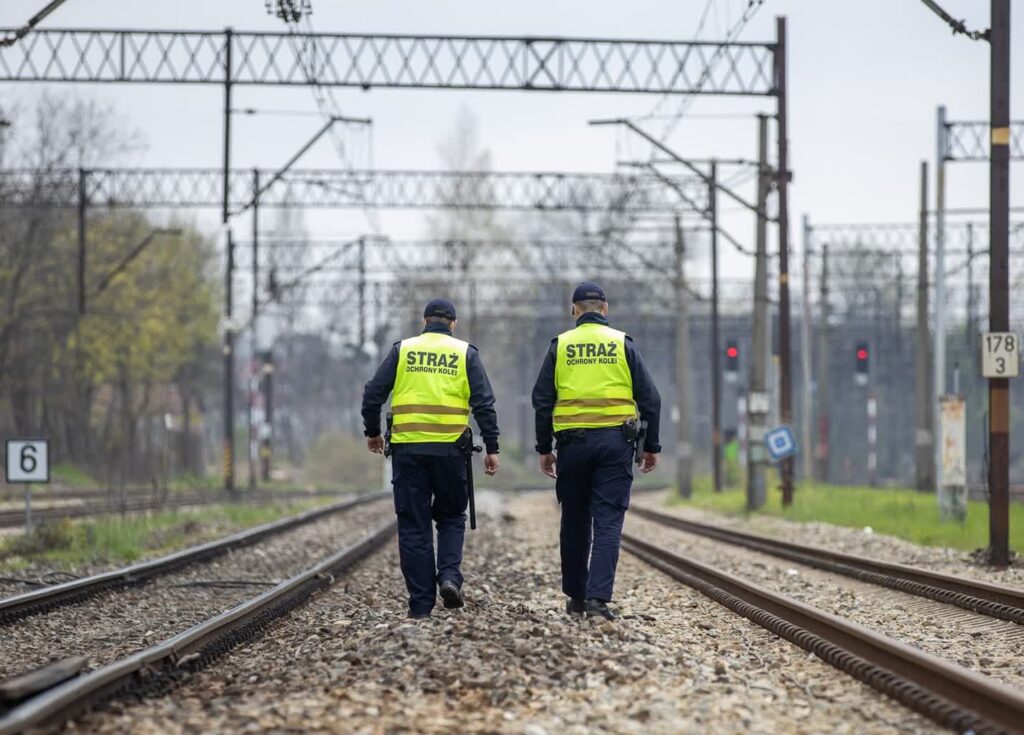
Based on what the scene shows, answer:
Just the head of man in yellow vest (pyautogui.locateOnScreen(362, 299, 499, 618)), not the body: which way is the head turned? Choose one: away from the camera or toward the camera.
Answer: away from the camera

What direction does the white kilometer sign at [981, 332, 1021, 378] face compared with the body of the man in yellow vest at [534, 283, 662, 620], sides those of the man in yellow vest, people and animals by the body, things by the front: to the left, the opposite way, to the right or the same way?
the opposite way

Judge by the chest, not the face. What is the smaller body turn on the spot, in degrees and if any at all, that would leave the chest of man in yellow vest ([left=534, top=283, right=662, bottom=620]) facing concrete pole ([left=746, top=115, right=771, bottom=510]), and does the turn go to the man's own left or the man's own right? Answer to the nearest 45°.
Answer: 0° — they already face it

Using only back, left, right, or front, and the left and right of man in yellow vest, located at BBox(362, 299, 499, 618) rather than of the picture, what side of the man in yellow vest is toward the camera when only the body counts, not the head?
back

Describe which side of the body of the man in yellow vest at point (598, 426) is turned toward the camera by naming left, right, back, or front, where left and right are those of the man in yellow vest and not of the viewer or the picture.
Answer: back

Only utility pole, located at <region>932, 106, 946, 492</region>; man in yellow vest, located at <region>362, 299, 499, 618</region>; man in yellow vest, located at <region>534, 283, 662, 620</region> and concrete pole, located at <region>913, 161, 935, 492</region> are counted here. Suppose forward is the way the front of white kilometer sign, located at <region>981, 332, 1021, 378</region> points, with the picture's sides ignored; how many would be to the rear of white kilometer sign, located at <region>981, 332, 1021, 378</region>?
2

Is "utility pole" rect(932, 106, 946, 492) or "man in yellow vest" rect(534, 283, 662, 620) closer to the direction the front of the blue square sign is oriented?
the man in yellow vest

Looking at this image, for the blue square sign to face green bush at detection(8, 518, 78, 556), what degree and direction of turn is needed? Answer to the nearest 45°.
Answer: approximately 45° to its right

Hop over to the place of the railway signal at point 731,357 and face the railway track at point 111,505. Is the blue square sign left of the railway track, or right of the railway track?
left

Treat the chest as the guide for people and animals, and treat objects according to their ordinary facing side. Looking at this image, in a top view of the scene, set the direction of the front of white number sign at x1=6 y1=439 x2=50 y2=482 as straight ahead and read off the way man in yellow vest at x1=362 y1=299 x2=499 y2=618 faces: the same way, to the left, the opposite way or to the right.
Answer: the opposite way

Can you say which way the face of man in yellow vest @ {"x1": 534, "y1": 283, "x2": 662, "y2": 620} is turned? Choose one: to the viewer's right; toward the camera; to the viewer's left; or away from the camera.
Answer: away from the camera

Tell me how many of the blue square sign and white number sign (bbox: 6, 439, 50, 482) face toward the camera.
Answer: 2
